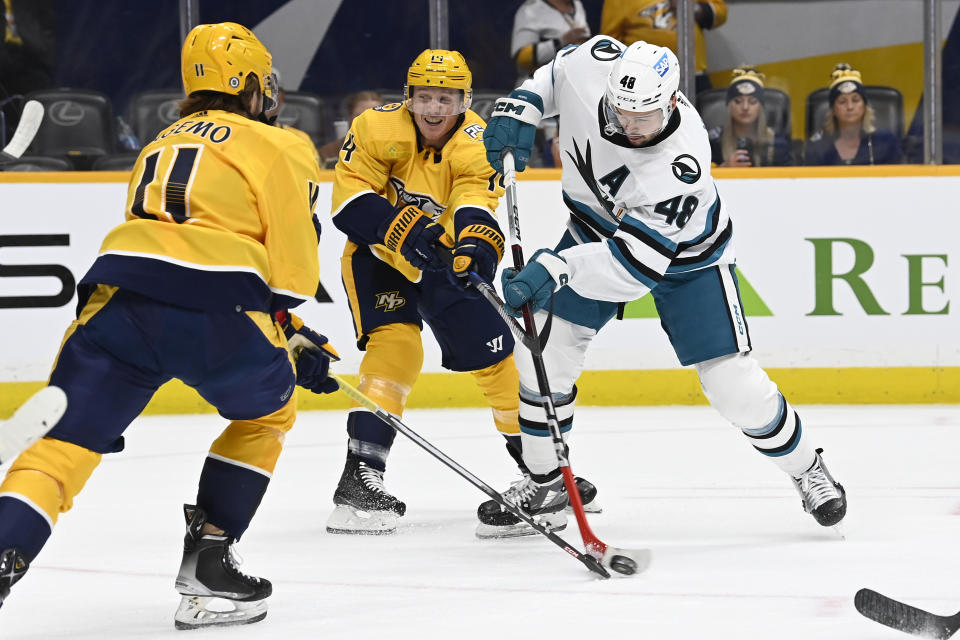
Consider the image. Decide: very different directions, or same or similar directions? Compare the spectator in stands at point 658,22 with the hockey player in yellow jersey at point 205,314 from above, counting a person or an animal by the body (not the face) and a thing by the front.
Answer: very different directions

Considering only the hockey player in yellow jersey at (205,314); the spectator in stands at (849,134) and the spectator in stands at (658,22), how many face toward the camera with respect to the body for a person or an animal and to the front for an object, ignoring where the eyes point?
2

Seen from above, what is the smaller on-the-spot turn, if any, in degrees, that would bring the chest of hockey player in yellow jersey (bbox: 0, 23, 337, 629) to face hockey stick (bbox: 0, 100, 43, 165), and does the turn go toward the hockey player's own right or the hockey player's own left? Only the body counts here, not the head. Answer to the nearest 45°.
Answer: approximately 90° to the hockey player's own left

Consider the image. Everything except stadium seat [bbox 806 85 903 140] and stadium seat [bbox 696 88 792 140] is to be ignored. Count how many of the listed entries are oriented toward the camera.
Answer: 2

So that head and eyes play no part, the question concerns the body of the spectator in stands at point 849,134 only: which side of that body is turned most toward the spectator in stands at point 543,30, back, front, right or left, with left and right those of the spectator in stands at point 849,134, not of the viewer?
right
